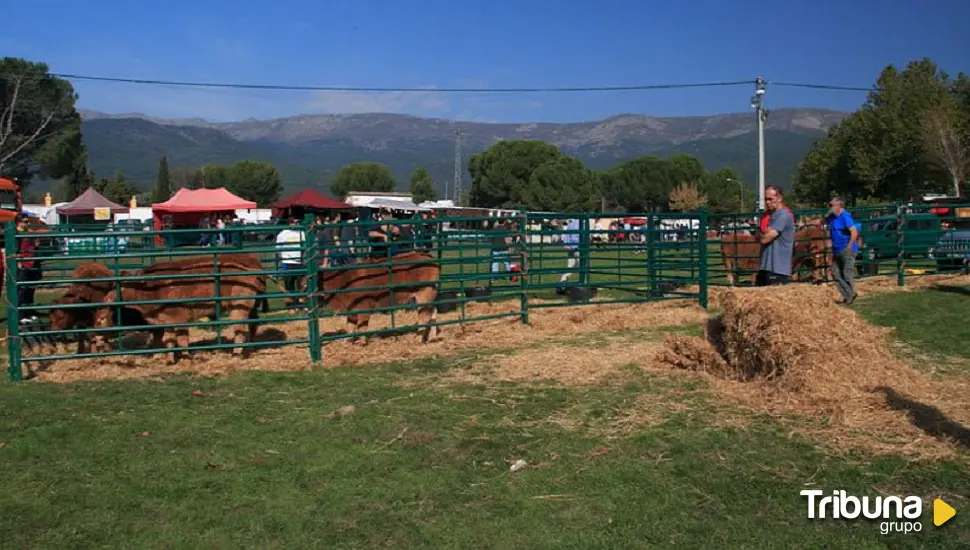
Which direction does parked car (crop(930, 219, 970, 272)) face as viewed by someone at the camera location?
facing the viewer

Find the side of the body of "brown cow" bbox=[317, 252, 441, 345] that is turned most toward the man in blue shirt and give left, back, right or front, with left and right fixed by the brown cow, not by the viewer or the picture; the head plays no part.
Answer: back

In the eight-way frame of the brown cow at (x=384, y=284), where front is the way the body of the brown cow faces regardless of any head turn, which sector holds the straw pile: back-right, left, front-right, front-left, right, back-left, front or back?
back-left

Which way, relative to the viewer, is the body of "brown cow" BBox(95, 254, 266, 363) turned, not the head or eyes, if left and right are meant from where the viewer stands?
facing to the left of the viewer

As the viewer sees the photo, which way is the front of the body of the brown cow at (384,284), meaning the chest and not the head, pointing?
to the viewer's left

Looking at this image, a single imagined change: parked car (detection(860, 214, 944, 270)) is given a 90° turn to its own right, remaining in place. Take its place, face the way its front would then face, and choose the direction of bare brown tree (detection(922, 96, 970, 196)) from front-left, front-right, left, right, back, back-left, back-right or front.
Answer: front

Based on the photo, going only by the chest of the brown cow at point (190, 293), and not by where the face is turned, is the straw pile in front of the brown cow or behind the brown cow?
behind

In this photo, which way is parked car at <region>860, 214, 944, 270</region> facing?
to the viewer's left
